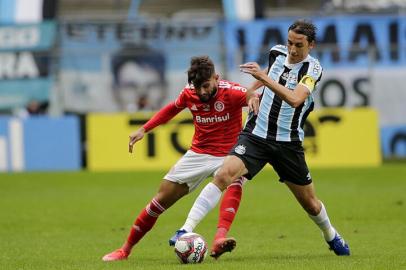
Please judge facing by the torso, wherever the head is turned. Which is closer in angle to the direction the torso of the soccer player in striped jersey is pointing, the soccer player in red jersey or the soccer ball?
the soccer ball

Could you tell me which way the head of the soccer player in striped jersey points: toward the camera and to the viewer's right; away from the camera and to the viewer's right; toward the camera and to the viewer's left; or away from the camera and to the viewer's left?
toward the camera and to the viewer's left

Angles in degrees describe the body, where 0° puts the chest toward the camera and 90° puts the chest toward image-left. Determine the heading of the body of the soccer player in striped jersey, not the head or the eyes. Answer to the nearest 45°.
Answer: approximately 45°

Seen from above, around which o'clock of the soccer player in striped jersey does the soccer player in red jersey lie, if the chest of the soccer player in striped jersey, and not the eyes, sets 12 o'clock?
The soccer player in red jersey is roughly at 2 o'clock from the soccer player in striped jersey.

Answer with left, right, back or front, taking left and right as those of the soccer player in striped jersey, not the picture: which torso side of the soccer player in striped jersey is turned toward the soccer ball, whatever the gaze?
front
